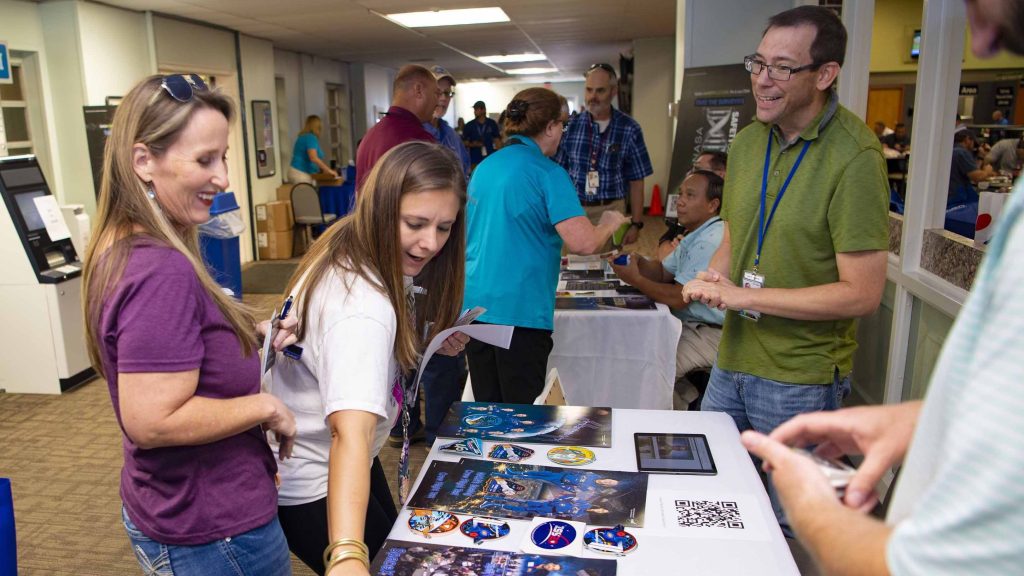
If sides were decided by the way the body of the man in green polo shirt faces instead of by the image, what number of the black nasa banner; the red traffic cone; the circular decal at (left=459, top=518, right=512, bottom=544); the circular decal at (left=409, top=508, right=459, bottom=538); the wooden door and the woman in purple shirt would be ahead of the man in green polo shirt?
3

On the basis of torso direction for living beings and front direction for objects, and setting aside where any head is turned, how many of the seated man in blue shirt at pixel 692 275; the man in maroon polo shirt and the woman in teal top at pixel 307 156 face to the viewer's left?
1

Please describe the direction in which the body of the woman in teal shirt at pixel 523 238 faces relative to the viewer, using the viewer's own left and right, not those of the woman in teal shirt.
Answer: facing away from the viewer and to the right of the viewer

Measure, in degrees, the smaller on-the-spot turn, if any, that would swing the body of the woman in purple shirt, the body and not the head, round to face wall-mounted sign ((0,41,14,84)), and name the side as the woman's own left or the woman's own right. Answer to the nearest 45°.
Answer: approximately 90° to the woman's own left

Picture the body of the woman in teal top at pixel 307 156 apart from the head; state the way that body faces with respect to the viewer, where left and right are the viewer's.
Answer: facing to the right of the viewer

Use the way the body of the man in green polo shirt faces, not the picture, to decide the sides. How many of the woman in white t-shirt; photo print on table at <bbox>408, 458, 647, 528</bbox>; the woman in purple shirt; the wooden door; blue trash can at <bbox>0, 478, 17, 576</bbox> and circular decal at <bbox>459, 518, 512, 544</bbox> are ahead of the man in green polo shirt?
5

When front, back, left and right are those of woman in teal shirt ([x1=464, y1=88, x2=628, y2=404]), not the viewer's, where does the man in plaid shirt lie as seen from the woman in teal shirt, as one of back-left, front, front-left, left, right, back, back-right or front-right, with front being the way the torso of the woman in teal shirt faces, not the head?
front-left

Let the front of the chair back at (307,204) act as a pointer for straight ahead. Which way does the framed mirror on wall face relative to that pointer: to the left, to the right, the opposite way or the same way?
to the right

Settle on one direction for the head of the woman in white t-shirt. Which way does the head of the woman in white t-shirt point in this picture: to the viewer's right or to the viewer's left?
to the viewer's right

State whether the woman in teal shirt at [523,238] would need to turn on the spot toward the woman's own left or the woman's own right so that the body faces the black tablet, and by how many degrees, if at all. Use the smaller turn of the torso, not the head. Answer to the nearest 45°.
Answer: approximately 135° to the woman's own right

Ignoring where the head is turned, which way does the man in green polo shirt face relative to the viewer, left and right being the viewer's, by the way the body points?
facing the viewer and to the left of the viewer

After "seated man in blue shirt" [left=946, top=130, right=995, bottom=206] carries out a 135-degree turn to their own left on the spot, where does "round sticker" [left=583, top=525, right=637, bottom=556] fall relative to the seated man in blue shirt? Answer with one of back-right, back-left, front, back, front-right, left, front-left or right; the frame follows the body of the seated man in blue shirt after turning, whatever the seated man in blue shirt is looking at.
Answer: back-left

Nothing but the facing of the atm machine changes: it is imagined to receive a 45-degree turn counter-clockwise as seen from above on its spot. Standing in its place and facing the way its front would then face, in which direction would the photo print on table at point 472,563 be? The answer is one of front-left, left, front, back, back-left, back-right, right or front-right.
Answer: right

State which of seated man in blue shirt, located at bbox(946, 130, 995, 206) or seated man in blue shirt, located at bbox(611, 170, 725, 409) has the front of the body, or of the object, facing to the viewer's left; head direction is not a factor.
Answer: seated man in blue shirt, located at bbox(611, 170, 725, 409)

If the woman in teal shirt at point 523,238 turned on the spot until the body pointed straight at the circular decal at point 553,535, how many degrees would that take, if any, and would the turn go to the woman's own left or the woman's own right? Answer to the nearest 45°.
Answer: approximately 135° to the woman's own right

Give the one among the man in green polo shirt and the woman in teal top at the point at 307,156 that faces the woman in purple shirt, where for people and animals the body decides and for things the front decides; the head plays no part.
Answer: the man in green polo shirt

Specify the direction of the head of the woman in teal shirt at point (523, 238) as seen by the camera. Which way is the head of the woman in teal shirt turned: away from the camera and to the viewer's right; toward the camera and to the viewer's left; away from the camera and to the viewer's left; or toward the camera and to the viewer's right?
away from the camera and to the viewer's right
